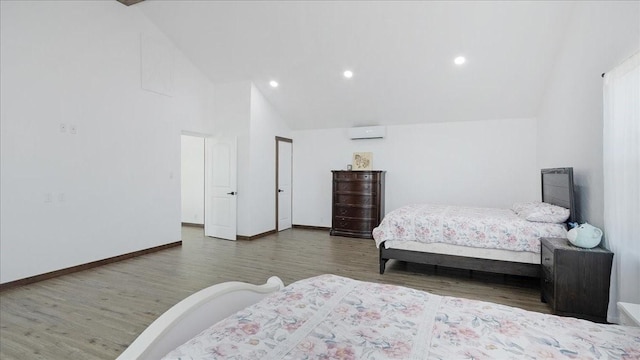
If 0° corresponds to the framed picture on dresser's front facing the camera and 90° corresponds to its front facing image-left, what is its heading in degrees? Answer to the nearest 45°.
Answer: approximately 0°

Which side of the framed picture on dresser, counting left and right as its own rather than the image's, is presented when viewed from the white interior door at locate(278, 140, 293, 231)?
right

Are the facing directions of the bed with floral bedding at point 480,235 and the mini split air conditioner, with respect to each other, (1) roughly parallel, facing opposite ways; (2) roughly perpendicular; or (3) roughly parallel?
roughly perpendicular

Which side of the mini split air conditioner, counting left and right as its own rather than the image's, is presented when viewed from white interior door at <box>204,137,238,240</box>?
right

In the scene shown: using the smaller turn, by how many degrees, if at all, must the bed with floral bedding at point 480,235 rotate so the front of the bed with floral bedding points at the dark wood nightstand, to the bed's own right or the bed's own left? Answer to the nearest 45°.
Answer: approximately 135° to the bed's own left

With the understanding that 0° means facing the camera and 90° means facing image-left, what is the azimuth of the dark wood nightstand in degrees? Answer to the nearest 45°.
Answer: approximately 90°

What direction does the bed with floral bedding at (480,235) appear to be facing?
to the viewer's left
